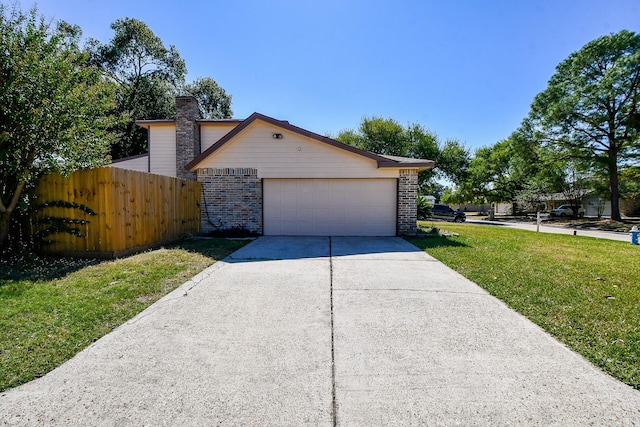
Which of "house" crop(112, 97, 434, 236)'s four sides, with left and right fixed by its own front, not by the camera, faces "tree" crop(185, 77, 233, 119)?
back

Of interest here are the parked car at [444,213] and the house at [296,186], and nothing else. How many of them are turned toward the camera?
1

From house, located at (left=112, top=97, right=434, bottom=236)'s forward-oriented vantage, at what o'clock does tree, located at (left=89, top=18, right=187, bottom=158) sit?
The tree is roughly at 5 o'clock from the house.
